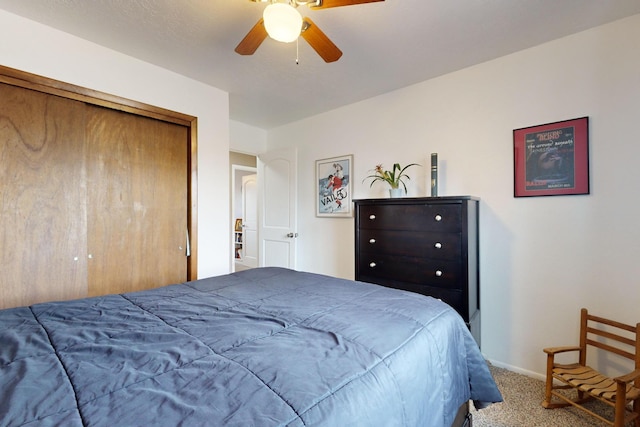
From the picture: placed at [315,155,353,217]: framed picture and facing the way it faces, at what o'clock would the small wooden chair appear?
The small wooden chair is roughly at 9 o'clock from the framed picture.

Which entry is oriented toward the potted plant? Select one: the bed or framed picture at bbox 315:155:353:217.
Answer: the bed

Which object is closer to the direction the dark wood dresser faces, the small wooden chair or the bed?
the bed

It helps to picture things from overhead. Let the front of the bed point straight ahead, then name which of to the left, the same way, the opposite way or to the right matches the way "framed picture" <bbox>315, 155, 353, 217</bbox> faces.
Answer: the opposite way

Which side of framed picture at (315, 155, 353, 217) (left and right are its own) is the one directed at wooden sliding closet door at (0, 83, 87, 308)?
front

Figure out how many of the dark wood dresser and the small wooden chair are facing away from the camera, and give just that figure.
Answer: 0

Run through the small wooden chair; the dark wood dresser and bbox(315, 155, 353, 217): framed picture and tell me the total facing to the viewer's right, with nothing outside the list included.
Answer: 0

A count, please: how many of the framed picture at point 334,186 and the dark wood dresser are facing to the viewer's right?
0

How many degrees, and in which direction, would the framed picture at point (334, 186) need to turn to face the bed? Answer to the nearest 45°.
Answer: approximately 45° to its left

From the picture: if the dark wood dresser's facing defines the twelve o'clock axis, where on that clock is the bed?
The bed is roughly at 11 o'clock from the dark wood dresser.

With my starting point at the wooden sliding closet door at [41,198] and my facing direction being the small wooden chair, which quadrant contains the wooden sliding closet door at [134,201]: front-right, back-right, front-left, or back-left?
front-left

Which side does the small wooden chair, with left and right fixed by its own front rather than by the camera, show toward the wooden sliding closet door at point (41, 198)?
front

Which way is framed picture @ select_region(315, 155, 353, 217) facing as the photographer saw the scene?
facing the viewer and to the left of the viewer

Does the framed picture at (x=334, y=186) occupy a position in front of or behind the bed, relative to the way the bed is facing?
in front

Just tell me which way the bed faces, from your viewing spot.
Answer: facing away from the viewer and to the right of the viewer

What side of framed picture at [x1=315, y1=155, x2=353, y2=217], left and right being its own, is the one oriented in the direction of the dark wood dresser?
left

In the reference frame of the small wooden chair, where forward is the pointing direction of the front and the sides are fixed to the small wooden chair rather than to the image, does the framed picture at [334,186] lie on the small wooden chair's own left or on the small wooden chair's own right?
on the small wooden chair's own right
